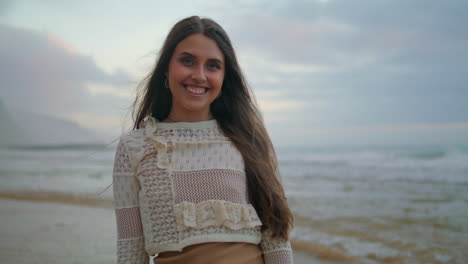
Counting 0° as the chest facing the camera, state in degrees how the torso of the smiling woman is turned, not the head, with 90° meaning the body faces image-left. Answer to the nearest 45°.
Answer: approximately 0°
